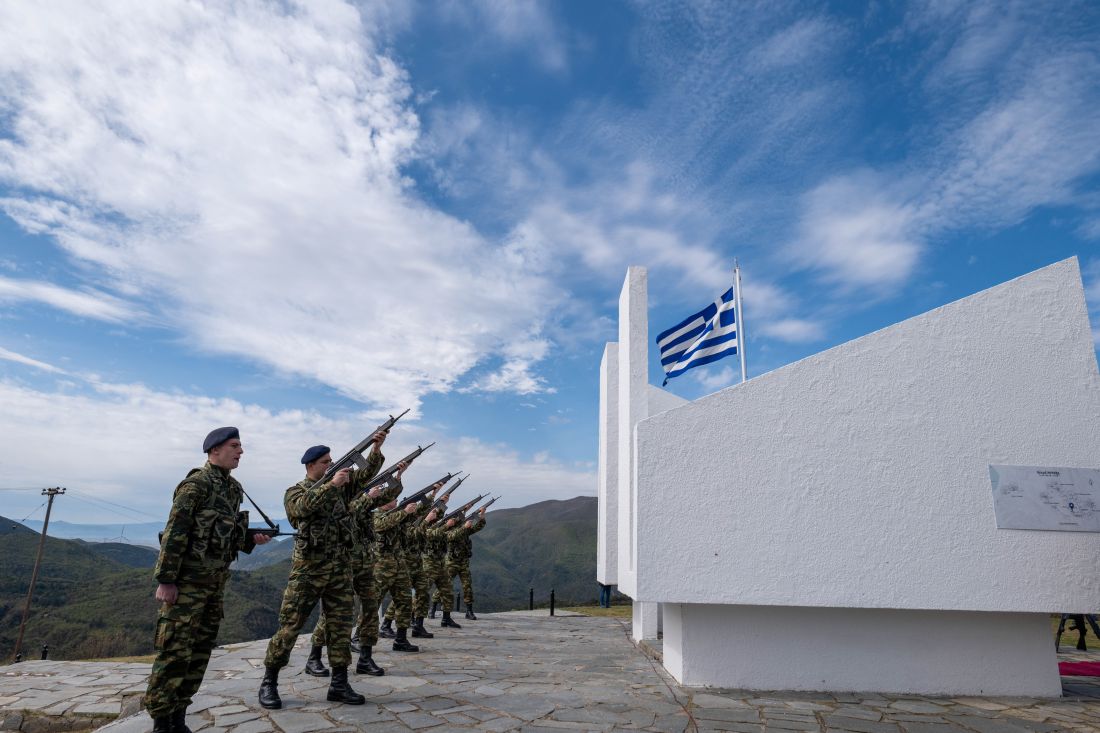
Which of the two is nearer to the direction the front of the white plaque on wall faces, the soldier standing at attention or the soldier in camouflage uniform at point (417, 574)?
the soldier standing at attention

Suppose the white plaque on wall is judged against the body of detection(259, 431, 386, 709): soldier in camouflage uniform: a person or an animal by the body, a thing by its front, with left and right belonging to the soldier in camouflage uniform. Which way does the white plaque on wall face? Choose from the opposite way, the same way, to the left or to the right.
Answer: to the right

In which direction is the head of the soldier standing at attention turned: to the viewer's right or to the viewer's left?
to the viewer's right

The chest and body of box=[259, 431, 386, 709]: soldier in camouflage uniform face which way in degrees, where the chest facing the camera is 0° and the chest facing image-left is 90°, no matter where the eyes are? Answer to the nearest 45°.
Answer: approximately 315°

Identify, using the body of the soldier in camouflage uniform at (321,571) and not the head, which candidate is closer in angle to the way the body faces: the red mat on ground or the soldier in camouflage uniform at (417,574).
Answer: the red mat on ground

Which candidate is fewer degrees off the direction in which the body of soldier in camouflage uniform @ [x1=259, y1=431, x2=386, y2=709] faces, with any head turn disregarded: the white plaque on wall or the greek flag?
the white plaque on wall

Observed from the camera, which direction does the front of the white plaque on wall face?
facing the viewer

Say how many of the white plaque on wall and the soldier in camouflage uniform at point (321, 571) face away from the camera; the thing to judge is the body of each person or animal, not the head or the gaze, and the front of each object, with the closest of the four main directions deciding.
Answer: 0

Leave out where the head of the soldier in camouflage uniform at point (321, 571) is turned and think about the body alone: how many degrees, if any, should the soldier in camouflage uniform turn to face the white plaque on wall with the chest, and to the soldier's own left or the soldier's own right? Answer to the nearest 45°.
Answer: approximately 45° to the soldier's own left

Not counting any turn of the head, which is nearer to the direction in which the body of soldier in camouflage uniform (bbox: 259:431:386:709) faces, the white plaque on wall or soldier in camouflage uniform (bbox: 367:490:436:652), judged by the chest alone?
the white plaque on wall

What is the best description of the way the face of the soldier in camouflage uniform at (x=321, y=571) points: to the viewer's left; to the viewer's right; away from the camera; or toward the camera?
to the viewer's right

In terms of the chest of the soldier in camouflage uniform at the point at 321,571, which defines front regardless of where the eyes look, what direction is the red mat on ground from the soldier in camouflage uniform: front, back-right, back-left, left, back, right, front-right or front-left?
front-left

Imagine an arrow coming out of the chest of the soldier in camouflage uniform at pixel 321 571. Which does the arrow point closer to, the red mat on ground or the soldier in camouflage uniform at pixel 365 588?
the red mat on ground

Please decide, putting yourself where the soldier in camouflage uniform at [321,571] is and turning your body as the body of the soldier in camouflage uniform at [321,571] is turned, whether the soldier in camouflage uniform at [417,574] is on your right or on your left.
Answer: on your left
